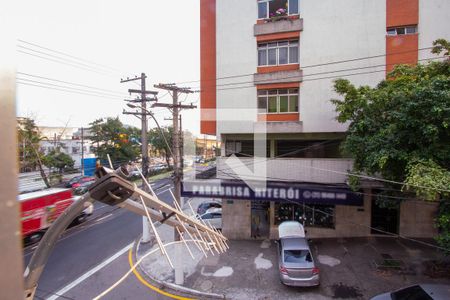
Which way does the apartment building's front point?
toward the camera

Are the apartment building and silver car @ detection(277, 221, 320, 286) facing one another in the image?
yes

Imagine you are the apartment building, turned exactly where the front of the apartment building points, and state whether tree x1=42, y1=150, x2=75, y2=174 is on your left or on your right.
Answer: on your right

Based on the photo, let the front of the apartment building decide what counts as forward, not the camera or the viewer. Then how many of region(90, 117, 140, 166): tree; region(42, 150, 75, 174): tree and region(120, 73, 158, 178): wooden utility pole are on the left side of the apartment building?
0

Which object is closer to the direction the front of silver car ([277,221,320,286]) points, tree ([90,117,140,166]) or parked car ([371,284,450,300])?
the tree

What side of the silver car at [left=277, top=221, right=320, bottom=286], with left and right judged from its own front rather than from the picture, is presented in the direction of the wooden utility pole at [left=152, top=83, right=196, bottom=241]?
left

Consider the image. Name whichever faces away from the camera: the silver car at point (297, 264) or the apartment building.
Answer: the silver car

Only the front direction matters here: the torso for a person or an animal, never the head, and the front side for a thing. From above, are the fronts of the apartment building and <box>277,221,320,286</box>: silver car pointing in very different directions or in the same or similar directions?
very different directions

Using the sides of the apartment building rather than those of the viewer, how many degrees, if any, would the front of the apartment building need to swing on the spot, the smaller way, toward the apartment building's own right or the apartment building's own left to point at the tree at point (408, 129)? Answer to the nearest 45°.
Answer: approximately 45° to the apartment building's own left

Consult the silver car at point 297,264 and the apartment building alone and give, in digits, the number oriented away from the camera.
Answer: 1

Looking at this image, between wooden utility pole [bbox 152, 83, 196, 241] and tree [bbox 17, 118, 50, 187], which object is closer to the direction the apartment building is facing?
the wooden utility pole

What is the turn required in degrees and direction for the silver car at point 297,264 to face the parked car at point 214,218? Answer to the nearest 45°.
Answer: approximately 45° to its left

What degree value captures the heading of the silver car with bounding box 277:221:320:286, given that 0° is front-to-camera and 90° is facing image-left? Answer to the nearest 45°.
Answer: approximately 180°

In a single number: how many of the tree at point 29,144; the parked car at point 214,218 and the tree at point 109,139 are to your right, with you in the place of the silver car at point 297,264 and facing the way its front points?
0
